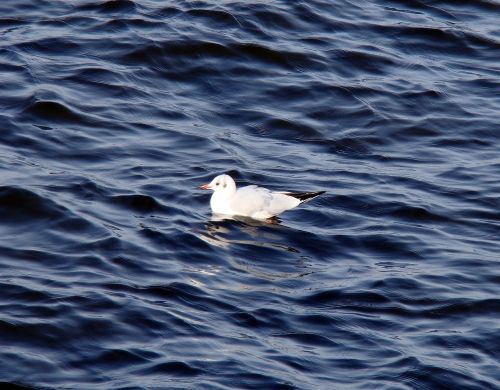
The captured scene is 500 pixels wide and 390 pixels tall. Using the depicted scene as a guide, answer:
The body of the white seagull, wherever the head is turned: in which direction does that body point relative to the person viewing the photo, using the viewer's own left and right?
facing to the left of the viewer
